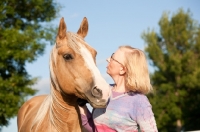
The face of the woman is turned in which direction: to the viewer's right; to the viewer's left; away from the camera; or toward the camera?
to the viewer's left

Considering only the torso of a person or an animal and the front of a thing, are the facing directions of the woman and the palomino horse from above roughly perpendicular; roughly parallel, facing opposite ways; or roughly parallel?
roughly perpendicular

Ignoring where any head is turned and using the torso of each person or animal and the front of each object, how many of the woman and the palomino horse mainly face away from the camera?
0

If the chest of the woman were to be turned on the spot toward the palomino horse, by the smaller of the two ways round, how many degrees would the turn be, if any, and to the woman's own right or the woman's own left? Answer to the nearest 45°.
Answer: approximately 45° to the woman's own right

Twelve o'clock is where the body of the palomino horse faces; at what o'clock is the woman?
The woman is roughly at 11 o'clock from the palomino horse.

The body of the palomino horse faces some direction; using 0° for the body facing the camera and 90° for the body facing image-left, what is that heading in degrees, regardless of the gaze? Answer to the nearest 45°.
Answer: approximately 315°

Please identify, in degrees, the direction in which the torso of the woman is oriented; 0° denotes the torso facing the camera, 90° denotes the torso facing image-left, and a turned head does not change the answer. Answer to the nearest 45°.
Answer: approximately 45°
